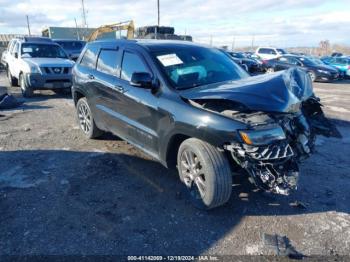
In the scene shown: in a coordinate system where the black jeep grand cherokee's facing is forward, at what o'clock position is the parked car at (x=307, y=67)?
The parked car is roughly at 8 o'clock from the black jeep grand cherokee.

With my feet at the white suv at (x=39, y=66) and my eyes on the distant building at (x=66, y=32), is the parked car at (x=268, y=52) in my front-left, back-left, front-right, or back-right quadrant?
front-right

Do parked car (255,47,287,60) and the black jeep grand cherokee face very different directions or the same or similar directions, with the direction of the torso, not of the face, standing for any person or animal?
same or similar directions

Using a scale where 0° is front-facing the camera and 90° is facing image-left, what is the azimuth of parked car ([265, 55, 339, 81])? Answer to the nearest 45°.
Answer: approximately 315°

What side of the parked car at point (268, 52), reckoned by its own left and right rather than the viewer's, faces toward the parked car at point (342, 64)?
front

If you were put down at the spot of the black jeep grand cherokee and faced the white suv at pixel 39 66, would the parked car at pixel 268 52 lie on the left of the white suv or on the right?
right

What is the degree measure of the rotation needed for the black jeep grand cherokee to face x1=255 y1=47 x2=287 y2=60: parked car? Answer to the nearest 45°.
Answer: approximately 135° to its left

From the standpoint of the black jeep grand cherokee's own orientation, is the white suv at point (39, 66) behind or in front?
behind

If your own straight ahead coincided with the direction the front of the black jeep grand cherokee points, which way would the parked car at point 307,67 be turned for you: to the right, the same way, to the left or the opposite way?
the same way

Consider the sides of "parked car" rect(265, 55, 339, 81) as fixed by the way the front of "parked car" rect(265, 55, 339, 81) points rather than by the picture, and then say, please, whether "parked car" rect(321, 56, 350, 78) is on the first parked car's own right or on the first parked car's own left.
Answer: on the first parked car's own left

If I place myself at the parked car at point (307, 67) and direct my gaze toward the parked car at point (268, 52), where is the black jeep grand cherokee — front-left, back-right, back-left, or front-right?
back-left

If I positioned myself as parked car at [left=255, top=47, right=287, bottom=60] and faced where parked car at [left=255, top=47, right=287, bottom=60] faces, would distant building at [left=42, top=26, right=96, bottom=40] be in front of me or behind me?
behind

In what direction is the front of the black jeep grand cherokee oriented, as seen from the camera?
facing the viewer and to the right of the viewer

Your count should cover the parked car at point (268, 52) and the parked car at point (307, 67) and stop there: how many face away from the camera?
0

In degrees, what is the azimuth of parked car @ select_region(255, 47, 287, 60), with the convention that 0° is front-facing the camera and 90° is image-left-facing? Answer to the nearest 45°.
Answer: approximately 315°

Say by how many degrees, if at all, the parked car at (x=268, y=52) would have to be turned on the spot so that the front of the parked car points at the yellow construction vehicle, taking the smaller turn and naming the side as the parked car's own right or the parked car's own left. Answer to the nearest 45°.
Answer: approximately 90° to the parked car's own right
